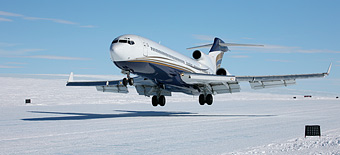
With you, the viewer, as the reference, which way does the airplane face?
facing the viewer and to the left of the viewer
